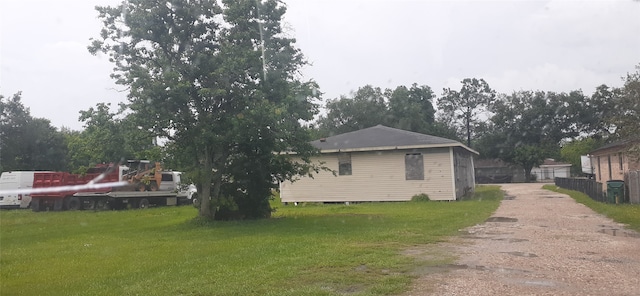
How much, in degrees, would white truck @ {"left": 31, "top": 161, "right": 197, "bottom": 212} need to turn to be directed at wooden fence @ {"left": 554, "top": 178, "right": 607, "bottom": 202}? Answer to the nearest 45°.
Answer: approximately 45° to its right

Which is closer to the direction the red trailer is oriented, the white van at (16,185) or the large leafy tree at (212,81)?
the large leafy tree

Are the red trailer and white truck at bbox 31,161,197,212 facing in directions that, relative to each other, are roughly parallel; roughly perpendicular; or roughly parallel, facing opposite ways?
roughly parallel

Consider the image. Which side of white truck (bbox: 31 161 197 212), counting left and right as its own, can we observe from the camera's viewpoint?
right

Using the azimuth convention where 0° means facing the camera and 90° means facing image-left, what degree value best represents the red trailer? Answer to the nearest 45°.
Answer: approximately 270°

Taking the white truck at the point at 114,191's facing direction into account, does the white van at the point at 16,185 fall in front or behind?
behind

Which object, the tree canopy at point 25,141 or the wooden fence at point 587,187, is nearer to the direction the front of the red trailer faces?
the wooden fence

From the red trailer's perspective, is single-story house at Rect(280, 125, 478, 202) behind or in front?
in front

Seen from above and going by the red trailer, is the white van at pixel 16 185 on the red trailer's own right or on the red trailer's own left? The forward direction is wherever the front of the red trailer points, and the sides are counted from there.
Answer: on the red trailer's own left

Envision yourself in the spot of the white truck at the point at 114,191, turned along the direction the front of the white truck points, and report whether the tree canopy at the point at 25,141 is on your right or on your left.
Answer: on your left

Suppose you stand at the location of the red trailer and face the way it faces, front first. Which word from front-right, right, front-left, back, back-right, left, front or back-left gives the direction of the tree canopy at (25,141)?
left

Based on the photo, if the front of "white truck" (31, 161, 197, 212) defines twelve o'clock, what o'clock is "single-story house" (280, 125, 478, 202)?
The single-story house is roughly at 1 o'clock from the white truck.

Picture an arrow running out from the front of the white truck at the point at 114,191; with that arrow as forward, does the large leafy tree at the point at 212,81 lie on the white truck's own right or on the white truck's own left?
on the white truck's own right

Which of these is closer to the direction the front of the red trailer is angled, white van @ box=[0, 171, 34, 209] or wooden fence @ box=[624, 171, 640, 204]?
the wooden fence

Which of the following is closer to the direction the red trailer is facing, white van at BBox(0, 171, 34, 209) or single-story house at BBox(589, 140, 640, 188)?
the single-story house
